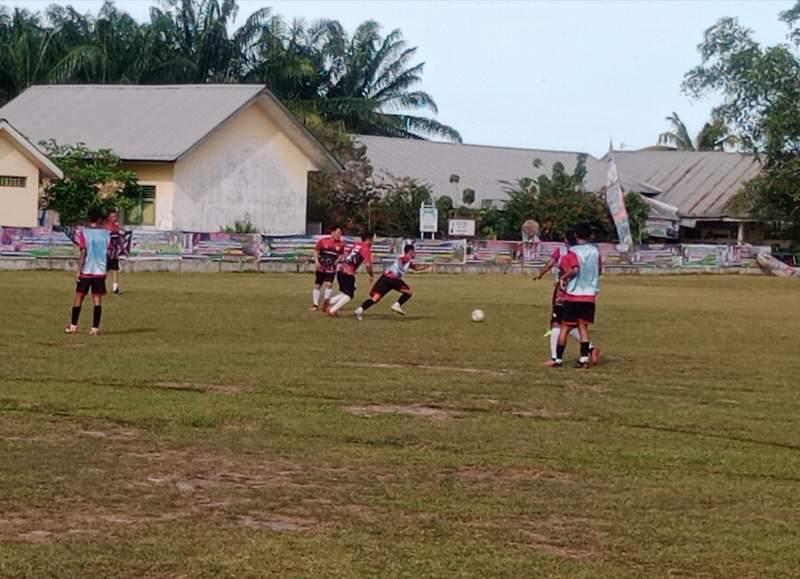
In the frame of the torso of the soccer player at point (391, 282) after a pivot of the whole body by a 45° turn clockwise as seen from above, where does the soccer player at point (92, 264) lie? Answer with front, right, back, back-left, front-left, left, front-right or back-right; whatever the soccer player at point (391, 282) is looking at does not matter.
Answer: right

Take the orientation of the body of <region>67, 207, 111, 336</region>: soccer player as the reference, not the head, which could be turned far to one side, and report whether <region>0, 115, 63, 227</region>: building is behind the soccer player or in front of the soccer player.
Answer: in front

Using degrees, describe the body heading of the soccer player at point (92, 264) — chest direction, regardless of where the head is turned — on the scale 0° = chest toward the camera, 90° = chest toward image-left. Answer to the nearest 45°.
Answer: approximately 180°

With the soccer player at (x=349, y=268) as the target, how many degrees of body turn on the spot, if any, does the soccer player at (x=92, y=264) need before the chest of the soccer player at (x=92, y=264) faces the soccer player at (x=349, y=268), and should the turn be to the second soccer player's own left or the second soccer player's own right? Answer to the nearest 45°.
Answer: approximately 45° to the second soccer player's own right

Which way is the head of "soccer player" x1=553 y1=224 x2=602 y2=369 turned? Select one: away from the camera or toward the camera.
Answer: away from the camera
